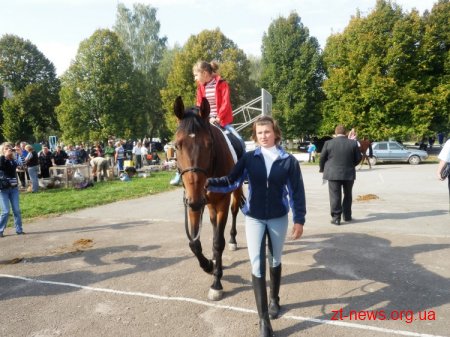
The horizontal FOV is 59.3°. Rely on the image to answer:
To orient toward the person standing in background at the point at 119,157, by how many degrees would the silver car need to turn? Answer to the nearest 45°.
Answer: approximately 135° to its right

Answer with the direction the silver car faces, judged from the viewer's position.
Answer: facing to the right of the viewer

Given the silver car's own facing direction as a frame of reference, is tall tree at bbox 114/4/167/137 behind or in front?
behind

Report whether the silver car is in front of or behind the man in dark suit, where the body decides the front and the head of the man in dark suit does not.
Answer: in front

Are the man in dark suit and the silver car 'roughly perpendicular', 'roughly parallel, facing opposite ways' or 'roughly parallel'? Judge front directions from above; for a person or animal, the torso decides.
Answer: roughly perpendicular

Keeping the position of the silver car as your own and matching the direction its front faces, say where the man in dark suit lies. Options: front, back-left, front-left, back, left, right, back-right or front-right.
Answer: right

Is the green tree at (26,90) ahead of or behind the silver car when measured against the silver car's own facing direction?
behind

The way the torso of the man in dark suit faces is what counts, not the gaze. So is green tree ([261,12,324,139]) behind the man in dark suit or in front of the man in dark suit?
in front

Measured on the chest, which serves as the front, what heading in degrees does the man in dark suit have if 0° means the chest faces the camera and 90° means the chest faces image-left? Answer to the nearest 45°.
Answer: approximately 180°

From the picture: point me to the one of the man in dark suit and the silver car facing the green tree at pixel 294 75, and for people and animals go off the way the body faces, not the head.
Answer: the man in dark suit

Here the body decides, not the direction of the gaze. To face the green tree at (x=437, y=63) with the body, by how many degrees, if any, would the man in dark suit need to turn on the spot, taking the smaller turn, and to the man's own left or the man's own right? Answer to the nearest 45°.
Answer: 0° — they already face it

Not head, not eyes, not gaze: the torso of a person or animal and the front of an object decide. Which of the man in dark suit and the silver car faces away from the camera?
the man in dark suit
